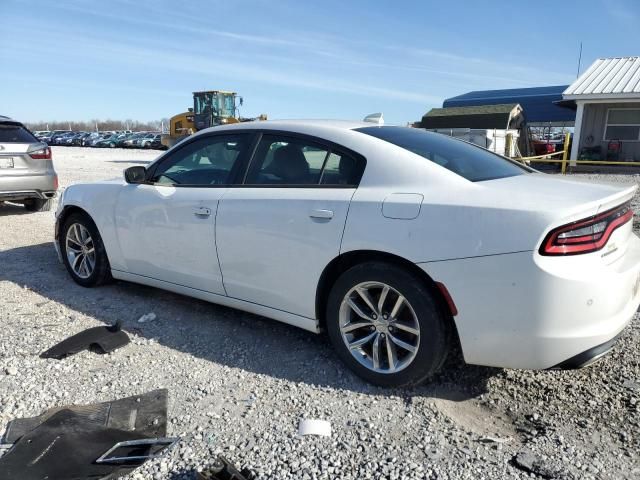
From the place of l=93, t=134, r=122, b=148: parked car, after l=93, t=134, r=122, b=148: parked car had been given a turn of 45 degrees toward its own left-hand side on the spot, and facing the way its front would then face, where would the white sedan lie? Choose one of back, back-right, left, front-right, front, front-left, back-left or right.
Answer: front

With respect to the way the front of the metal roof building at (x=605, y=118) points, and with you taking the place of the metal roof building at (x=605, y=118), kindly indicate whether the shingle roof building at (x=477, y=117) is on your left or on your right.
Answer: on your right

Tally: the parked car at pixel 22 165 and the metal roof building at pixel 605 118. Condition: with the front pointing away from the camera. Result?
1

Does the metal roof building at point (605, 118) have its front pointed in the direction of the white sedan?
yes

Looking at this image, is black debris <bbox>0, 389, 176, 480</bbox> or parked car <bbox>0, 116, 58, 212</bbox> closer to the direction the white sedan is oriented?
the parked car

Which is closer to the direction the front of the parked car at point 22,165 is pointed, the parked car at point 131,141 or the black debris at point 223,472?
the parked car

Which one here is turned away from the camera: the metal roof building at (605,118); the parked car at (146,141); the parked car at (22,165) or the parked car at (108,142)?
the parked car at (22,165)

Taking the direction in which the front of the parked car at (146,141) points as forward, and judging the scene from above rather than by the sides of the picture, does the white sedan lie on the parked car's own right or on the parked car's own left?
on the parked car's own left

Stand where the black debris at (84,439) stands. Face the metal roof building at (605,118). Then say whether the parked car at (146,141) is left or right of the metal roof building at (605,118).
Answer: left

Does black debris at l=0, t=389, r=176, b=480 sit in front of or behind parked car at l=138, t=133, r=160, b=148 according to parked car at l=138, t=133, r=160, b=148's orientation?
in front

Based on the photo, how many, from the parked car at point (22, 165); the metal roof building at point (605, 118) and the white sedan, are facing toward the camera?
1

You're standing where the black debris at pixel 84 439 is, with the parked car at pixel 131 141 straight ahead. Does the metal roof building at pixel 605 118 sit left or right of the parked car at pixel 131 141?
right

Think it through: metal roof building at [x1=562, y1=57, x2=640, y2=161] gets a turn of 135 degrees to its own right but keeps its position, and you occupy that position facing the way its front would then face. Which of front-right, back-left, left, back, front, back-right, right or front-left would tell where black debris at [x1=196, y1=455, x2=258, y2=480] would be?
back-left

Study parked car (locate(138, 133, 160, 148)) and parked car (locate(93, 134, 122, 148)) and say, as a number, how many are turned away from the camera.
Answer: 0

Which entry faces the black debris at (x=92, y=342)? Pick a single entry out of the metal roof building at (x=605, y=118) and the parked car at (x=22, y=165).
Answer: the metal roof building

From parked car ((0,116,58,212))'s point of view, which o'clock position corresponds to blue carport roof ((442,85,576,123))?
The blue carport roof is roughly at 2 o'clock from the parked car.

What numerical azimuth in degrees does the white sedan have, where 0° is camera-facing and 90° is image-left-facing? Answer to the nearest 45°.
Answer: approximately 135°

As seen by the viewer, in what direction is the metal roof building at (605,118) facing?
toward the camera

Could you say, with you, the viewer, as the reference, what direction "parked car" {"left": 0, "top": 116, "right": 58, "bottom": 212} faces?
facing away from the viewer

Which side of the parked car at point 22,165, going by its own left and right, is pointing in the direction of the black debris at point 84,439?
back
